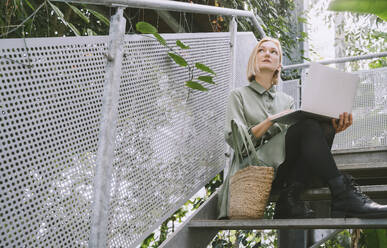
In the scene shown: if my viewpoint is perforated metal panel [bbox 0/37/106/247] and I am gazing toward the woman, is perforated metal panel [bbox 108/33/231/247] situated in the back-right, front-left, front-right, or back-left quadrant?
front-left

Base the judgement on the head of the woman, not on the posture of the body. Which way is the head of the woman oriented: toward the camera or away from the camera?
toward the camera

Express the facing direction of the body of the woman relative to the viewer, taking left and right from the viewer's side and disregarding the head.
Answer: facing the viewer and to the right of the viewer

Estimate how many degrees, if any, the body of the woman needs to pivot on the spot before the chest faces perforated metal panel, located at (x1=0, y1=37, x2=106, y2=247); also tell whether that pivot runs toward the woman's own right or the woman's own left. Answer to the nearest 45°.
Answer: approximately 90° to the woman's own right
